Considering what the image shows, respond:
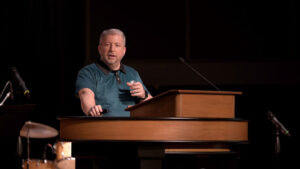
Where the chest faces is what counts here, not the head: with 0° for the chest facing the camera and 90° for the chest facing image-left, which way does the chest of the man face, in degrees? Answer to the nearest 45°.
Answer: approximately 315°

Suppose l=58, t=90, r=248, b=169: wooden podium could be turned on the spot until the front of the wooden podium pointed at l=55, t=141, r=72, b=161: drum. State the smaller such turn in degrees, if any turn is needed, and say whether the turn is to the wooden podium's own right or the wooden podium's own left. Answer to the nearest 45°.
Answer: approximately 180°

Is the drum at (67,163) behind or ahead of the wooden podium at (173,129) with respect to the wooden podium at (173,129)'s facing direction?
behind

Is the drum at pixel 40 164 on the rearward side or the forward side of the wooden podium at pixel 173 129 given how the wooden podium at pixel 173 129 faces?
on the rearward side
